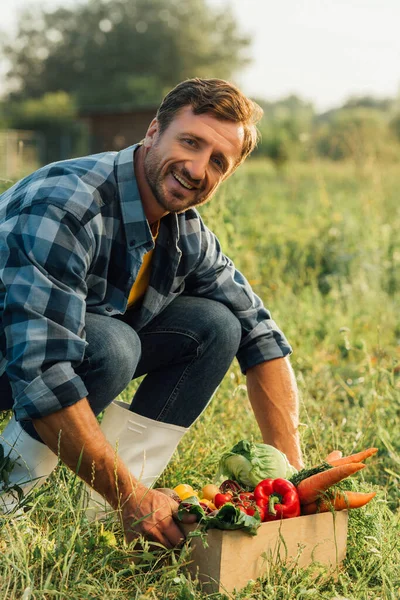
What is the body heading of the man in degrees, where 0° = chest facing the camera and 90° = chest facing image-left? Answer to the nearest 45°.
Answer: approximately 315°

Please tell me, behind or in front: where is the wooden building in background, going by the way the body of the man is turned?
behind

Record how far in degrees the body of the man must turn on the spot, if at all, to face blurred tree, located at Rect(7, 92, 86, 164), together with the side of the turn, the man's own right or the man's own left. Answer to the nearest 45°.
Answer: approximately 135° to the man's own left

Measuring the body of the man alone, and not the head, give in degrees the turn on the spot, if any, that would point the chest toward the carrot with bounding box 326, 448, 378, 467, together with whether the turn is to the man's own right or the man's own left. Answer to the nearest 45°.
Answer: approximately 45° to the man's own left

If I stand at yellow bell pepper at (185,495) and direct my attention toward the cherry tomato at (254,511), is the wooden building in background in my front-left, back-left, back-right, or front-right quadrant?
back-left

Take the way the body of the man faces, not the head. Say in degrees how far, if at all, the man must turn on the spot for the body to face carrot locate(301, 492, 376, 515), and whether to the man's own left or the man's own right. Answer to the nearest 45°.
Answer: approximately 45° to the man's own left
